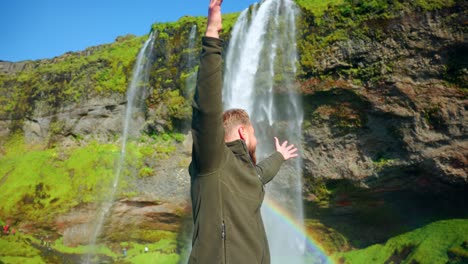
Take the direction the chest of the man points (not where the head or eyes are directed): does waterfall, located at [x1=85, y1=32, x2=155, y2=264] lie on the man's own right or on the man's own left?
on the man's own left

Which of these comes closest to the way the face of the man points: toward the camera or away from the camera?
away from the camera
